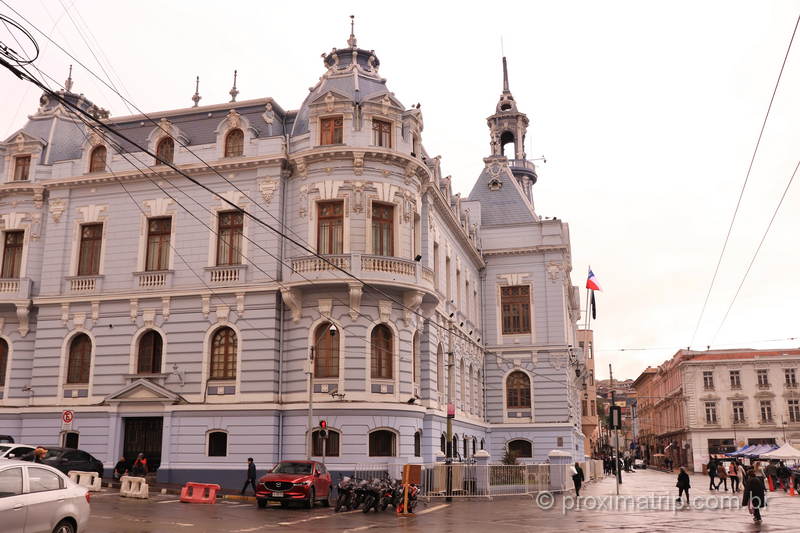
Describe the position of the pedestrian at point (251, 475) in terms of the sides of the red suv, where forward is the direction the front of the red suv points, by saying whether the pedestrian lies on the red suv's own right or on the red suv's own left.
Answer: on the red suv's own right

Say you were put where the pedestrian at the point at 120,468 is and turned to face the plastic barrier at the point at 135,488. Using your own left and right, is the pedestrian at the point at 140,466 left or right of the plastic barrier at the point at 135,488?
left

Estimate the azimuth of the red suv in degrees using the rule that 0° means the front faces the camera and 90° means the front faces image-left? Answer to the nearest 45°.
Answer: approximately 45°

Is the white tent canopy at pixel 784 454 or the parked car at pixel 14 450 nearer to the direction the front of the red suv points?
the parked car

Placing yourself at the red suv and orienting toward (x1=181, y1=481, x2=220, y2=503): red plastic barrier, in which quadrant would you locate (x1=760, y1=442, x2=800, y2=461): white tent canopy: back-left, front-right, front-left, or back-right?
back-right
